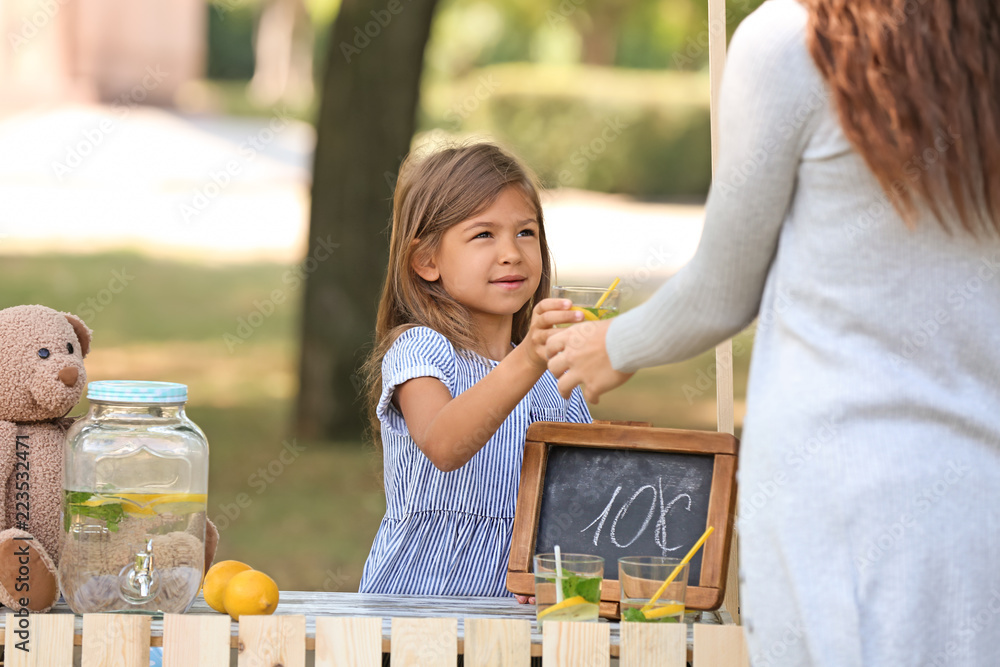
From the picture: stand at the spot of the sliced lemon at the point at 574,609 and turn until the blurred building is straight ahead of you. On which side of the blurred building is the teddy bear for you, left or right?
left

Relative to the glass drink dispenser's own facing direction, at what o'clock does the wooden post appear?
The wooden post is roughly at 9 o'clock from the glass drink dispenser.

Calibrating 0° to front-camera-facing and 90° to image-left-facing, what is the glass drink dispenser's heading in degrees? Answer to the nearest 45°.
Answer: approximately 0°

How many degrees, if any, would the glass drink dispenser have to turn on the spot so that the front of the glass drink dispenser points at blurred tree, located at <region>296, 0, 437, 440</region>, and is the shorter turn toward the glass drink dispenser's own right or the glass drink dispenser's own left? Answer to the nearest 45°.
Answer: approximately 180°

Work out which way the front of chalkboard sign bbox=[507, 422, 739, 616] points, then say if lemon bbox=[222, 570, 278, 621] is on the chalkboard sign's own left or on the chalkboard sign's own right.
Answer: on the chalkboard sign's own right

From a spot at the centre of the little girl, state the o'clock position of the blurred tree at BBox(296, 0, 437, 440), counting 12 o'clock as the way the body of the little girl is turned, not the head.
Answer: The blurred tree is roughly at 7 o'clock from the little girl.

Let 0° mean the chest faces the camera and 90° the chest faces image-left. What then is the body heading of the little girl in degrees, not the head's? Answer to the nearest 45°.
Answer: approximately 315°
